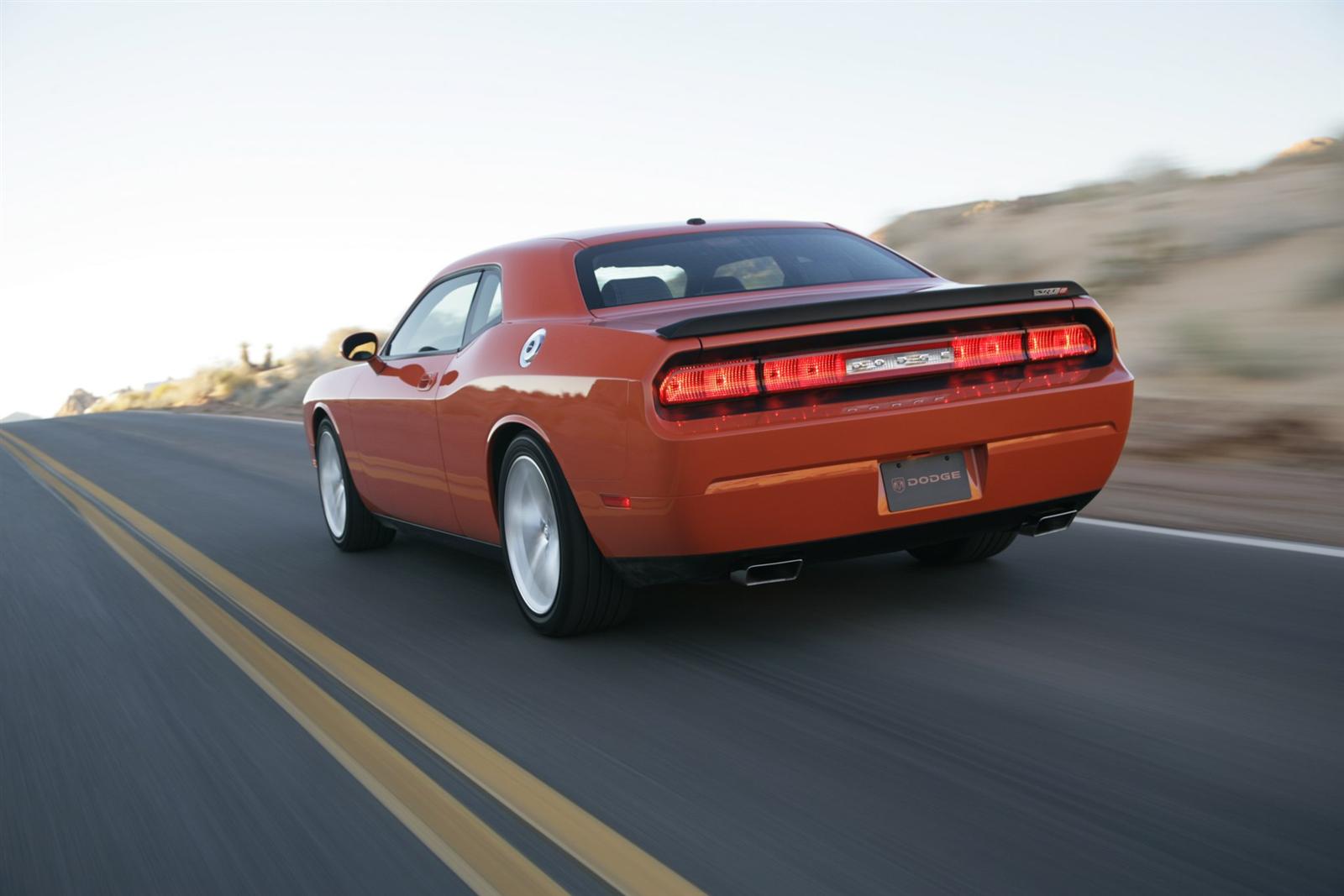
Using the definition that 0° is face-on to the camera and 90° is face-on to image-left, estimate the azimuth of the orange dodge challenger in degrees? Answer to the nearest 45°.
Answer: approximately 135°

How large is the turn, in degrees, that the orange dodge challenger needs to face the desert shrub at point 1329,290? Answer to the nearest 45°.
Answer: approximately 90° to its right

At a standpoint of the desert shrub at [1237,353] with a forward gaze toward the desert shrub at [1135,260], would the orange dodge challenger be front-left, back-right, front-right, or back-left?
back-left

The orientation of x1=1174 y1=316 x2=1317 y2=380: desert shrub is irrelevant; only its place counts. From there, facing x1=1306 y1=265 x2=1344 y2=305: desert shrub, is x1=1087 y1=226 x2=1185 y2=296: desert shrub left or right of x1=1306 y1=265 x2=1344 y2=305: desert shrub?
left

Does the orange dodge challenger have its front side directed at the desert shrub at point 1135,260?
no

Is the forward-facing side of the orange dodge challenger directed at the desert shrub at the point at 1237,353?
no

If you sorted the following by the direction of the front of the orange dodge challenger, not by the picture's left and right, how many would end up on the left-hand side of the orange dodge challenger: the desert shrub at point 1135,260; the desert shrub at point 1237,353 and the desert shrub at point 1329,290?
0
